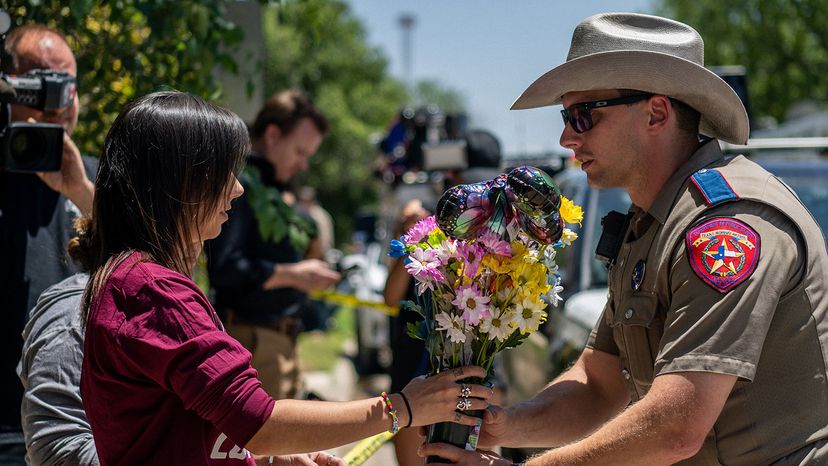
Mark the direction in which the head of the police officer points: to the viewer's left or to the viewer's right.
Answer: to the viewer's left

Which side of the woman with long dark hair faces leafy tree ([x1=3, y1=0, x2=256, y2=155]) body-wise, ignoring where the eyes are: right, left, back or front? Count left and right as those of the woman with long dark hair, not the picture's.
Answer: left

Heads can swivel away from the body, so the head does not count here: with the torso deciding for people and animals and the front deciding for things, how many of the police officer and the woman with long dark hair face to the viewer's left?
1

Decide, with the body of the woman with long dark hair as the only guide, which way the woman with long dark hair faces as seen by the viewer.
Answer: to the viewer's right

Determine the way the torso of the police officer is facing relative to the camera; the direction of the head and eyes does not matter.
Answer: to the viewer's left

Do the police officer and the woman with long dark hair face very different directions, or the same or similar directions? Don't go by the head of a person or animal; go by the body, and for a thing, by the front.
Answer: very different directions
